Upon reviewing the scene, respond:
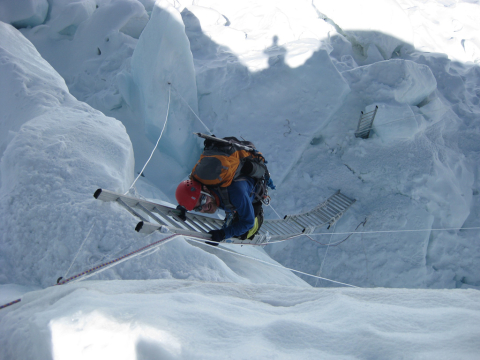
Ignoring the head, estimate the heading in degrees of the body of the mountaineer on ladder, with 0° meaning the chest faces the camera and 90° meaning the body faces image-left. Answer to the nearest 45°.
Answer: approximately 45°

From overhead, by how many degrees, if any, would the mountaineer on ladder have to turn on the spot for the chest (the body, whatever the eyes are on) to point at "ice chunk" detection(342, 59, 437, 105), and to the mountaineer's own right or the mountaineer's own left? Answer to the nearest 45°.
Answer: approximately 180°
